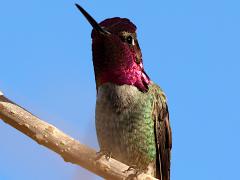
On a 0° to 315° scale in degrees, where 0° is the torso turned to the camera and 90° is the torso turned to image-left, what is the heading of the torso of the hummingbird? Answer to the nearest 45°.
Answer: approximately 45°
